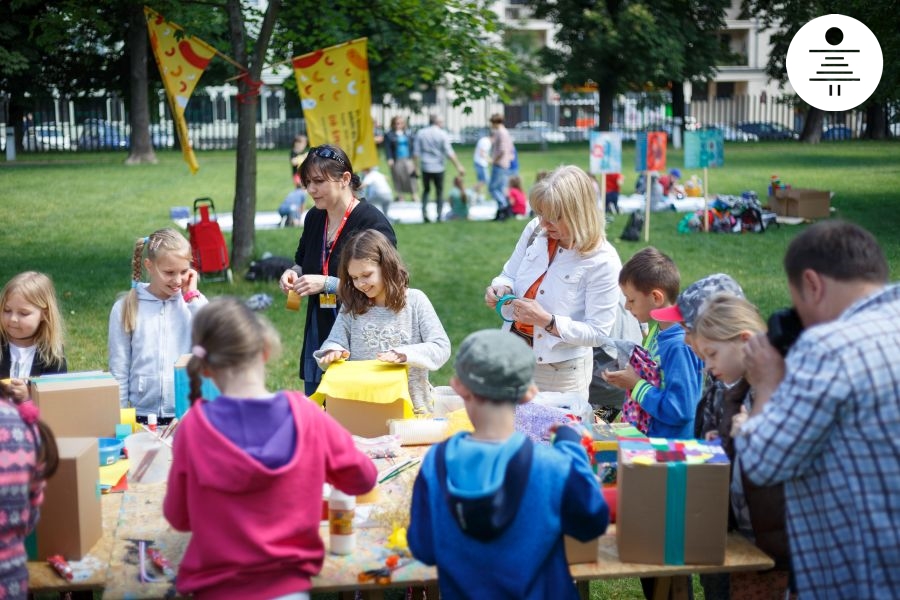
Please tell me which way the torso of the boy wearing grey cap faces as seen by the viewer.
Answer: away from the camera

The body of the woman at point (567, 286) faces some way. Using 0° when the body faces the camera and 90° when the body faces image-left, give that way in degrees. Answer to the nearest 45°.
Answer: approximately 45°

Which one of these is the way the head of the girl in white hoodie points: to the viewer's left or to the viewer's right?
to the viewer's right

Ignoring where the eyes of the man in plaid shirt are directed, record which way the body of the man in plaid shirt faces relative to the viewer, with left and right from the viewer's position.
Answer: facing away from the viewer and to the left of the viewer

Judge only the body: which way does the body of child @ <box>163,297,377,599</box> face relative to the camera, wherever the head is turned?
away from the camera
